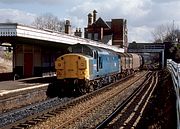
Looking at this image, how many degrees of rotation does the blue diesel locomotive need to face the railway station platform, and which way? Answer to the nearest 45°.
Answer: approximately 45° to its right

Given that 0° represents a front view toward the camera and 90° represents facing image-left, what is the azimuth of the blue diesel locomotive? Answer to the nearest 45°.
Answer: approximately 45°

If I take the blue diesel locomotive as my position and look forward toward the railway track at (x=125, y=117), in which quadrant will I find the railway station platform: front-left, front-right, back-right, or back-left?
front-right
